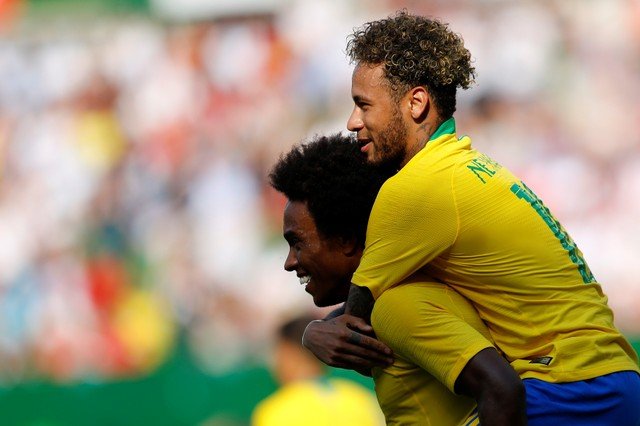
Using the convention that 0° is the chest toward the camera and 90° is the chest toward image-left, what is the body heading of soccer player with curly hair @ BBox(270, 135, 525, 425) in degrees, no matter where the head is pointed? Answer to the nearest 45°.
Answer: approximately 90°

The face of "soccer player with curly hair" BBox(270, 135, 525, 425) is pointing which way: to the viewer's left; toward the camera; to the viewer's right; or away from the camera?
to the viewer's left

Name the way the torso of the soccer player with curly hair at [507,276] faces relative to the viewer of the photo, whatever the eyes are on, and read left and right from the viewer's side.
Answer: facing to the left of the viewer

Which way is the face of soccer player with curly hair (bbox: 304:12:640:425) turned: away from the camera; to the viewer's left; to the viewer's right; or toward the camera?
to the viewer's left

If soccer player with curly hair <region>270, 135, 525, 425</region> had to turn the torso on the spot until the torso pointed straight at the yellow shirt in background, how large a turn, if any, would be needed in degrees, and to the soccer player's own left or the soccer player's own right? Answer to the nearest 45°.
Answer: approximately 90° to the soccer player's own right
